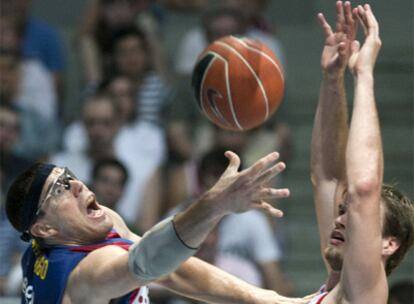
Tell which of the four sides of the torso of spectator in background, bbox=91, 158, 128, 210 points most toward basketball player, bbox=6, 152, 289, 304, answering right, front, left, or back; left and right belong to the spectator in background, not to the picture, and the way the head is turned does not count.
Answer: front

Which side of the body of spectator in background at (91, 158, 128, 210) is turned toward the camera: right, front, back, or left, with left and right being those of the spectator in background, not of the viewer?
front

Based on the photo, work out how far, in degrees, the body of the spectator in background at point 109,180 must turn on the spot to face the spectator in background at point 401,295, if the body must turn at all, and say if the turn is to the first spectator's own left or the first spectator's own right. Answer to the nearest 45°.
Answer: approximately 45° to the first spectator's own left

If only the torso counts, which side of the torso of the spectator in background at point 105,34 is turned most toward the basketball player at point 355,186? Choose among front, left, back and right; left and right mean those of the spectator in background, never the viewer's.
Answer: front

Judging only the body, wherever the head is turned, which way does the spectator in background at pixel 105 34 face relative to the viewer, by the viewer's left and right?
facing the viewer

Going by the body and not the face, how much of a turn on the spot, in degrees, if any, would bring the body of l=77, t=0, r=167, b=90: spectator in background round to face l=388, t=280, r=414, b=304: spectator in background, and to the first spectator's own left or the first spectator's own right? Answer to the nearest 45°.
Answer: approximately 45° to the first spectator's own left

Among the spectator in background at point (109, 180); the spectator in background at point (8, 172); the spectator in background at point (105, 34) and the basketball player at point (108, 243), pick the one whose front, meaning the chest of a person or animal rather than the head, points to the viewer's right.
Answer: the basketball player

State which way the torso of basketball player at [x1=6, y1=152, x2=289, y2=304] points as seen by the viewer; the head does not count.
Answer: to the viewer's right

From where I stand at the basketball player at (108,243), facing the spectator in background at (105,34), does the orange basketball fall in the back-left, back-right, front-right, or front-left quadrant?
front-right

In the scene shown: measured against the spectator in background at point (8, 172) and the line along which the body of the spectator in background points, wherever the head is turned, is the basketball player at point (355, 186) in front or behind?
in front
